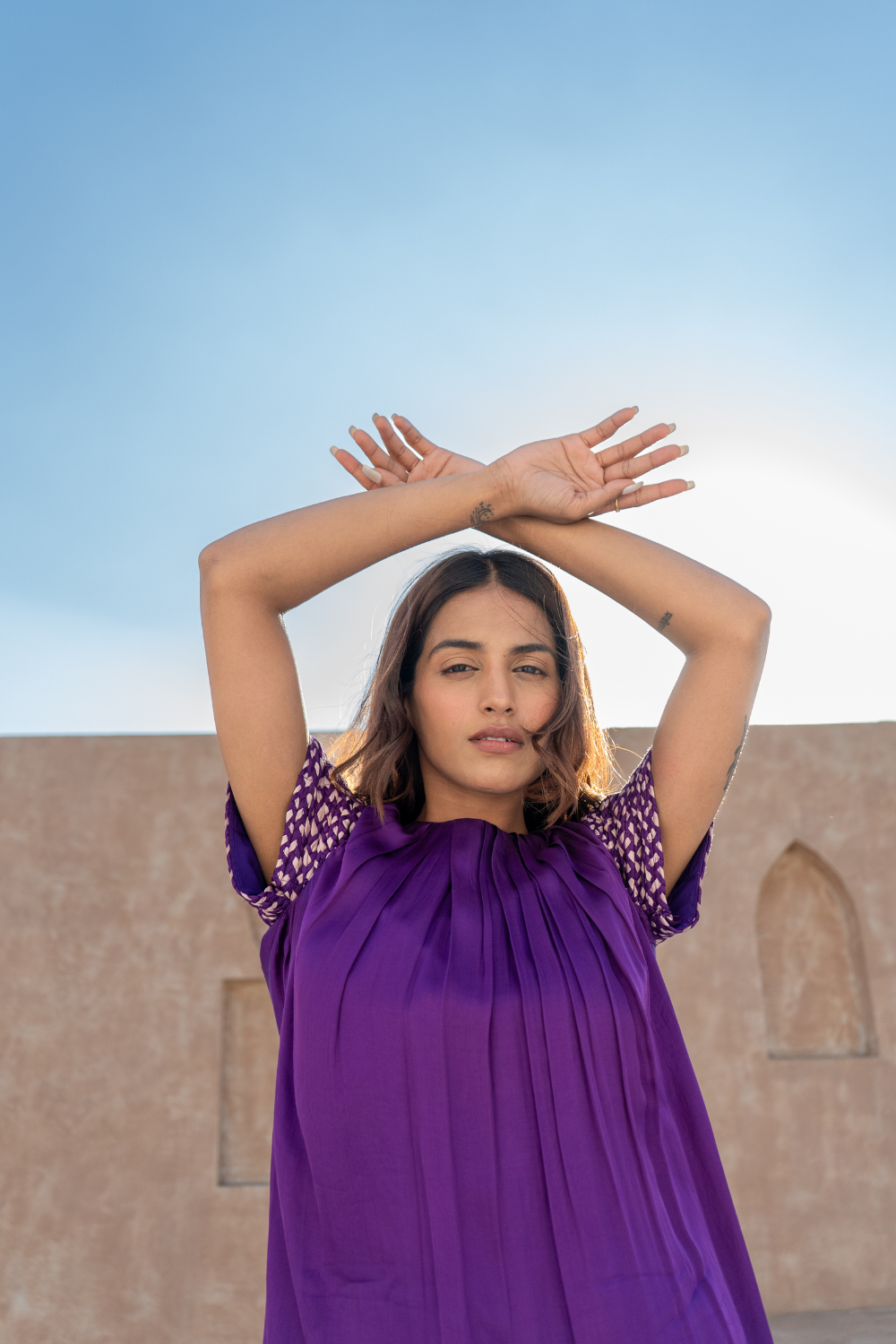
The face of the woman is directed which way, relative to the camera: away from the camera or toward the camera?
toward the camera

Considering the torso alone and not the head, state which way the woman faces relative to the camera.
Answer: toward the camera
